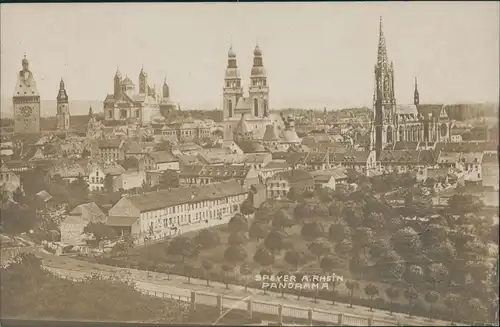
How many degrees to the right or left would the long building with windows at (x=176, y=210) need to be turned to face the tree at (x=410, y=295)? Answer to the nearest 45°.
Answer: approximately 45° to its left

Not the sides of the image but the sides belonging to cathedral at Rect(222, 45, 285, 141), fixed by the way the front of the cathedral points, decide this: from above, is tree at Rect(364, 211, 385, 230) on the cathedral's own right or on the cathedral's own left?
on the cathedral's own left
